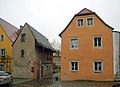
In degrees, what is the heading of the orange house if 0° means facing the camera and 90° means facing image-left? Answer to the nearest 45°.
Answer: approximately 0°

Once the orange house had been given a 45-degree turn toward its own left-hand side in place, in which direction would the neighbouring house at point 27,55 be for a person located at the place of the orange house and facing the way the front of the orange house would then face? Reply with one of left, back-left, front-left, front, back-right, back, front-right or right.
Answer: back
